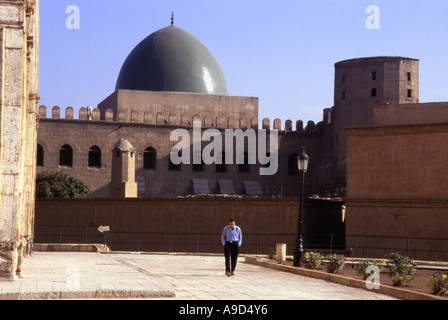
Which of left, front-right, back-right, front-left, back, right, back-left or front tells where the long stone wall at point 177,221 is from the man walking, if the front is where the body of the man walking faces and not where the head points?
back

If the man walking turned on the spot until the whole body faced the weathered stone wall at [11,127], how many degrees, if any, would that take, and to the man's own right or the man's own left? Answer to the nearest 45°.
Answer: approximately 45° to the man's own right

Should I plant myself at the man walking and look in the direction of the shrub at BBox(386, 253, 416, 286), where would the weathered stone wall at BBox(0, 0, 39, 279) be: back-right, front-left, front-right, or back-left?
back-right

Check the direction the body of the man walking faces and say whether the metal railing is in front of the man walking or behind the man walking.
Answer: behind

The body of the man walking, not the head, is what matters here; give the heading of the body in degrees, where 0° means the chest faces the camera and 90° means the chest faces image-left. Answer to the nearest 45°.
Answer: approximately 0°

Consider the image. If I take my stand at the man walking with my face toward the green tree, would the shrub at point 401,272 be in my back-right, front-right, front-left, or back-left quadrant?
back-right

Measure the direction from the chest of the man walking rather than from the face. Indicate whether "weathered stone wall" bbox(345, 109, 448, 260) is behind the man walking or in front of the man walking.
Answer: behind

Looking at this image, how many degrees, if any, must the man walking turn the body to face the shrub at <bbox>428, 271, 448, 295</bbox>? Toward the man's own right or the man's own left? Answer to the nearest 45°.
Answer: approximately 45° to the man's own left

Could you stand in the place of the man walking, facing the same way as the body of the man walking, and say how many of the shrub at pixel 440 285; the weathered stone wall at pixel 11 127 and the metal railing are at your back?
1

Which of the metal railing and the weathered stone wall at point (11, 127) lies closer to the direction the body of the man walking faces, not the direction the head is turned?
the weathered stone wall

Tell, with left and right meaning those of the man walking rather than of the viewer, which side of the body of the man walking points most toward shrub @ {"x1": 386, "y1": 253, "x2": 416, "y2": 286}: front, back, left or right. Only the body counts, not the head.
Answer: left

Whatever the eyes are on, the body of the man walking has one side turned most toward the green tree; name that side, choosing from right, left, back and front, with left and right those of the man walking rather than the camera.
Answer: back

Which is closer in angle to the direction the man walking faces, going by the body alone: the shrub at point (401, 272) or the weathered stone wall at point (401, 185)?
the shrub
